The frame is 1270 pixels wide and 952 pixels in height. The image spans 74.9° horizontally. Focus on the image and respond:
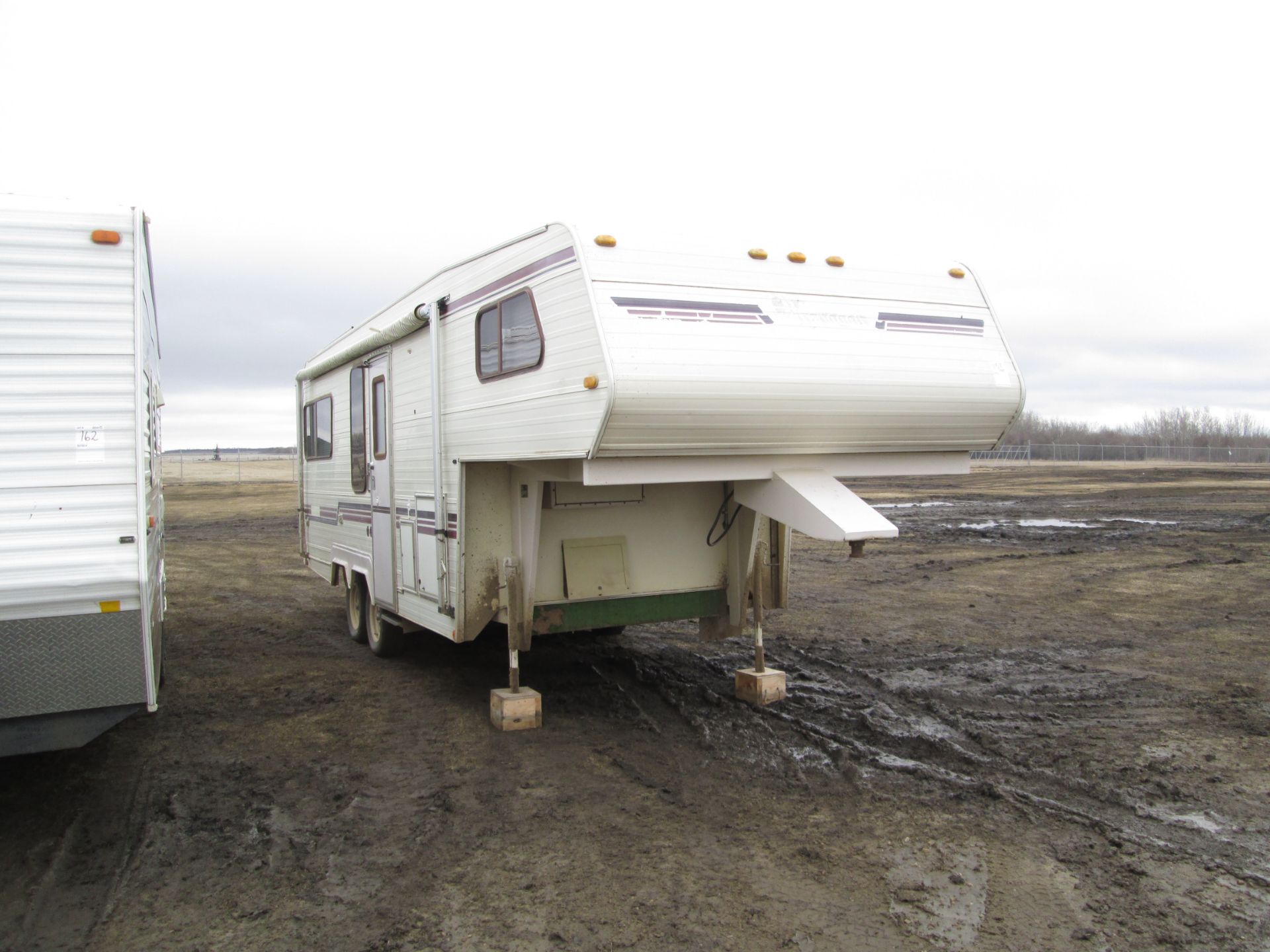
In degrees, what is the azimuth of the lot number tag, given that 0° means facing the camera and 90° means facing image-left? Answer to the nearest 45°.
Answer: approximately 0°

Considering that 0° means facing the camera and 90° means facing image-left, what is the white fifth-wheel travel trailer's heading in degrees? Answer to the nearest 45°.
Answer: approximately 315°

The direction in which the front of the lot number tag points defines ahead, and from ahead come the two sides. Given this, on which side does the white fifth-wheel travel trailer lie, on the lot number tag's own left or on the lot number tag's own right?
on the lot number tag's own left

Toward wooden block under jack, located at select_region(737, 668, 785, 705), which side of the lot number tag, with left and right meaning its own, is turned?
left
